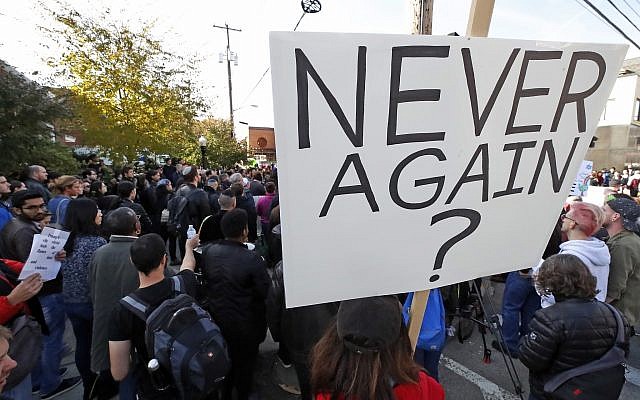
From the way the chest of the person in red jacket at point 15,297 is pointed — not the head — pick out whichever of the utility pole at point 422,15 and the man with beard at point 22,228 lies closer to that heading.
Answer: the utility pole

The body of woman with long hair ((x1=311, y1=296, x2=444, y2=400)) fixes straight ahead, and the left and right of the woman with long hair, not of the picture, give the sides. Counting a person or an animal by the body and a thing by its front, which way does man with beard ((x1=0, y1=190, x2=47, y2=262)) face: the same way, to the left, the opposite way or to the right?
to the right

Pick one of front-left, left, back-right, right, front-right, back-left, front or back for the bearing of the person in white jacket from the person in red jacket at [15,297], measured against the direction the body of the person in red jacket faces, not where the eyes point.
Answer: front-right

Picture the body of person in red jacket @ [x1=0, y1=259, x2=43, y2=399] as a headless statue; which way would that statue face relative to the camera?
to the viewer's right

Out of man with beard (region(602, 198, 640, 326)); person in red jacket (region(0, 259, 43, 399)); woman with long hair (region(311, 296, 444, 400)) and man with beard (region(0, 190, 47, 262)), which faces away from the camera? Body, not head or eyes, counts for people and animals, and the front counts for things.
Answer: the woman with long hair

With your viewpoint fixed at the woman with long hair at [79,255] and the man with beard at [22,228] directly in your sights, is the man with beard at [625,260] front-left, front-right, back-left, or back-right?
back-right

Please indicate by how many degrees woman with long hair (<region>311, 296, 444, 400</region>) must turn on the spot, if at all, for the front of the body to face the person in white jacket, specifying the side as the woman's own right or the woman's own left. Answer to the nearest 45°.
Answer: approximately 45° to the woman's own right

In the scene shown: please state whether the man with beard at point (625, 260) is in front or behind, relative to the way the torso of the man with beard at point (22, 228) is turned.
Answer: in front

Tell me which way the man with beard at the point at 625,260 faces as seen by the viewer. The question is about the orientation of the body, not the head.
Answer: to the viewer's left

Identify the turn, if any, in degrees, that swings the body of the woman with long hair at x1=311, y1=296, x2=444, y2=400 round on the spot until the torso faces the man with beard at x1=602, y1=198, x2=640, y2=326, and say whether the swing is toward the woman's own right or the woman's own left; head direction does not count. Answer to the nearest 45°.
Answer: approximately 45° to the woman's own right

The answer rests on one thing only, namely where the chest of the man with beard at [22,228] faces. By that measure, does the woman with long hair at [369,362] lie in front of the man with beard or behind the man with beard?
in front

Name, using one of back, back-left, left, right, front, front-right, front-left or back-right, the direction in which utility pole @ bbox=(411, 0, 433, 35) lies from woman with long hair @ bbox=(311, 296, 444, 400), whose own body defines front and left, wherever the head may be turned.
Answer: front

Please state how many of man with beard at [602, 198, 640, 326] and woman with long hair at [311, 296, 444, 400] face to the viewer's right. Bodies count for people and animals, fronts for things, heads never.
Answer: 0

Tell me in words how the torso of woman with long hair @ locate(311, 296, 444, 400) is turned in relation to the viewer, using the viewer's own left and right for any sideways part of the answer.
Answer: facing away from the viewer

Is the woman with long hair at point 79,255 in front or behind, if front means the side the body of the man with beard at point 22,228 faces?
in front

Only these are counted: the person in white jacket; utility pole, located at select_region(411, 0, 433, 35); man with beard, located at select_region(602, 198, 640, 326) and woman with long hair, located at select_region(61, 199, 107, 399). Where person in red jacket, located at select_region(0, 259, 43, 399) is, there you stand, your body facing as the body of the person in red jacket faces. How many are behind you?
0

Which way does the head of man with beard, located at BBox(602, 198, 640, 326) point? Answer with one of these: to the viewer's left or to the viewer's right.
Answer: to the viewer's left

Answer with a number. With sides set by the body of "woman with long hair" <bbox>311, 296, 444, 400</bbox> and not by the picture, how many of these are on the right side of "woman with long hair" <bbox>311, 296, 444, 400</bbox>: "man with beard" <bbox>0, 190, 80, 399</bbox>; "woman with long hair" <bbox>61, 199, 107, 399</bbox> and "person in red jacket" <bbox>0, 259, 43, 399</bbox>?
0

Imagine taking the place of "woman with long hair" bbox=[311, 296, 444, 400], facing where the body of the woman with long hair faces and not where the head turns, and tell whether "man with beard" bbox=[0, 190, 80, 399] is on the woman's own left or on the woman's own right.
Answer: on the woman's own left
